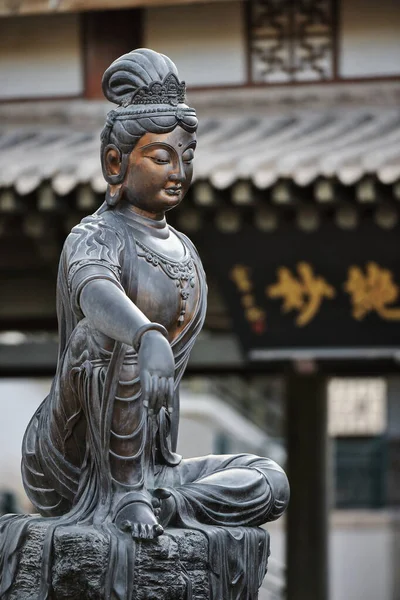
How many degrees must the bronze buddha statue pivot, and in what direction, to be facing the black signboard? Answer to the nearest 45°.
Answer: approximately 135° to its left

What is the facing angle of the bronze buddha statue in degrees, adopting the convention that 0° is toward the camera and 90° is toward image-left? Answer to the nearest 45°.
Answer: approximately 315°

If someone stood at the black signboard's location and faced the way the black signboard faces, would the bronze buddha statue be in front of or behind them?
in front

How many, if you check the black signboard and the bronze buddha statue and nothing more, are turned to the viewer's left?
0

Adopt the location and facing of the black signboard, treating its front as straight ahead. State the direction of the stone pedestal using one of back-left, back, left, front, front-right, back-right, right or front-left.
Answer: front

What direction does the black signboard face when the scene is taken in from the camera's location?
facing the viewer
